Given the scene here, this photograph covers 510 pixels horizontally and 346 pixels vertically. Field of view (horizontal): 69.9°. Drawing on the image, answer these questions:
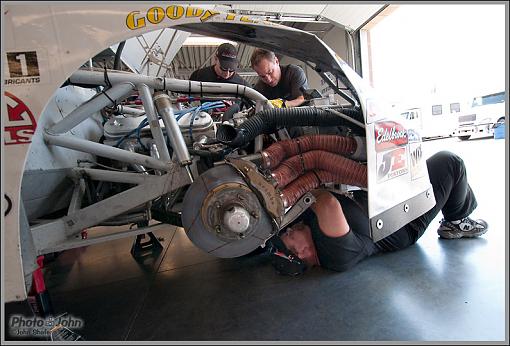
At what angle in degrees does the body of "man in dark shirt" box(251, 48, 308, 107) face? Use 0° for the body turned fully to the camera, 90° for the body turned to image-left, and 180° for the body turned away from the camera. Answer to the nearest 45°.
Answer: approximately 45°

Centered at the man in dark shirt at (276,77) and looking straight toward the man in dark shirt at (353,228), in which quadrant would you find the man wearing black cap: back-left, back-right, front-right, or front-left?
back-right

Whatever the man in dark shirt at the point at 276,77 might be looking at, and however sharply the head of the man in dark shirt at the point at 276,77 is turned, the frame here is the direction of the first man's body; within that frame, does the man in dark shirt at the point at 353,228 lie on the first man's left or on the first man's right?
on the first man's left

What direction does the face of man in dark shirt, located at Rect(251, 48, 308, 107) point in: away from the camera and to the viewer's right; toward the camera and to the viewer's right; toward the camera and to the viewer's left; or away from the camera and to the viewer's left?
toward the camera and to the viewer's left
